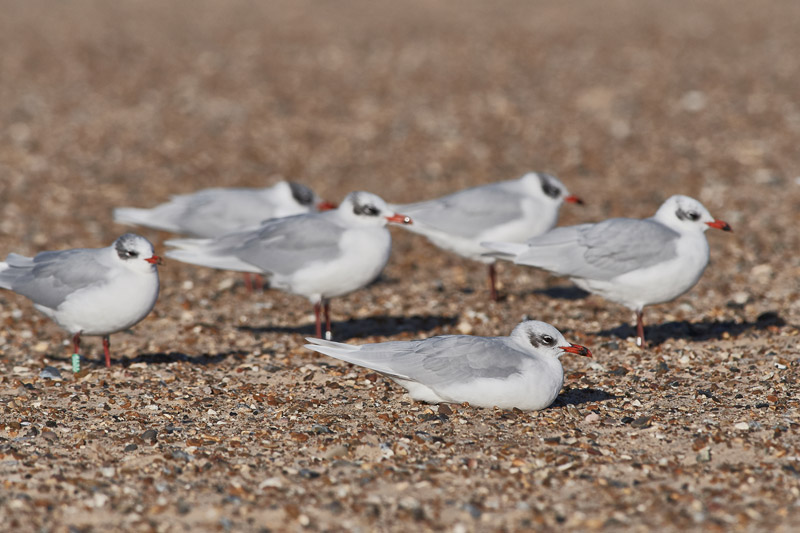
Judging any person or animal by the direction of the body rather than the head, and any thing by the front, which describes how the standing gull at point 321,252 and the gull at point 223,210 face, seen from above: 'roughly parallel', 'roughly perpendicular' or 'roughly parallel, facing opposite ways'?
roughly parallel

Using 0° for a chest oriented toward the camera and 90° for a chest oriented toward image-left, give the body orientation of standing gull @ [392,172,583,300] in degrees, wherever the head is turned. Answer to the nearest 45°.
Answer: approximately 270°

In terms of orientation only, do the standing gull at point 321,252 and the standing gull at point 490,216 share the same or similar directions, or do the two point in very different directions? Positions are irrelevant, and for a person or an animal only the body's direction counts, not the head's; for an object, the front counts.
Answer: same or similar directions

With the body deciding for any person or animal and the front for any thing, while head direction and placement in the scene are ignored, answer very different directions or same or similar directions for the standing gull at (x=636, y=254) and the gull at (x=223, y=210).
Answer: same or similar directions

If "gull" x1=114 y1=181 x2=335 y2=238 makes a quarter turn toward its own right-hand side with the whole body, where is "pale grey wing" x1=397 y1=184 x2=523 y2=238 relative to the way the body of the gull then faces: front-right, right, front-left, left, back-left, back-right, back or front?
front-left

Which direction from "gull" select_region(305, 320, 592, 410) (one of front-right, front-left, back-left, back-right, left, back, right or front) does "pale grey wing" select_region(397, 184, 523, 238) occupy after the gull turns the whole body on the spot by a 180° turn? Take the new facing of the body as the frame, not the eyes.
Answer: right

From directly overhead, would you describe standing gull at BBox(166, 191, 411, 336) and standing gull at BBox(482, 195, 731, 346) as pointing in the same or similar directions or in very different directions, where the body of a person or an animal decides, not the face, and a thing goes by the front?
same or similar directions

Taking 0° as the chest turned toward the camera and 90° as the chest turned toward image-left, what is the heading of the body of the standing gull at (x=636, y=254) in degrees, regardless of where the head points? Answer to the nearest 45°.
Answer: approximately 270°

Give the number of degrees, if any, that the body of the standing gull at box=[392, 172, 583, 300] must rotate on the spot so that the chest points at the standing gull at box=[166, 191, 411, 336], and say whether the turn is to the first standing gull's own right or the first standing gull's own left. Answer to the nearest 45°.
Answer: approximately 135° to the first standing gull's own right

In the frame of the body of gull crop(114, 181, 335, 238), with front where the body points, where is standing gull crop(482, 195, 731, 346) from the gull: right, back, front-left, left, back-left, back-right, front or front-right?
front-right

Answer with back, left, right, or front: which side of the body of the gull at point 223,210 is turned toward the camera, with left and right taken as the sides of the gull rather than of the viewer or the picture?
right

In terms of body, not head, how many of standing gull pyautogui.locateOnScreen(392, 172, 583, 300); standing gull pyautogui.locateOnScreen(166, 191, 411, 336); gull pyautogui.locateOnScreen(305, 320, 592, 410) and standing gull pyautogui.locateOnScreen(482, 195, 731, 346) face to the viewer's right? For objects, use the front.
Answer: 4

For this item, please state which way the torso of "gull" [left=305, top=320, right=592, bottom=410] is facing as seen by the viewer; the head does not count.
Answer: to the viewer's right

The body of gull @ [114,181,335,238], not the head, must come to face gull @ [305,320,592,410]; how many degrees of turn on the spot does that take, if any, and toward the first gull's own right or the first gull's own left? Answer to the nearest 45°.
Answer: approximately 90° to the first gull's own right

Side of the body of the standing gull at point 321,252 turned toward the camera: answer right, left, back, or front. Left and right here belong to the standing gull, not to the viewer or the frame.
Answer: right

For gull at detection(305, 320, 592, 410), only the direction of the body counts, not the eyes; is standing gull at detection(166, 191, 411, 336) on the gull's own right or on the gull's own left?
on the gull's own left
